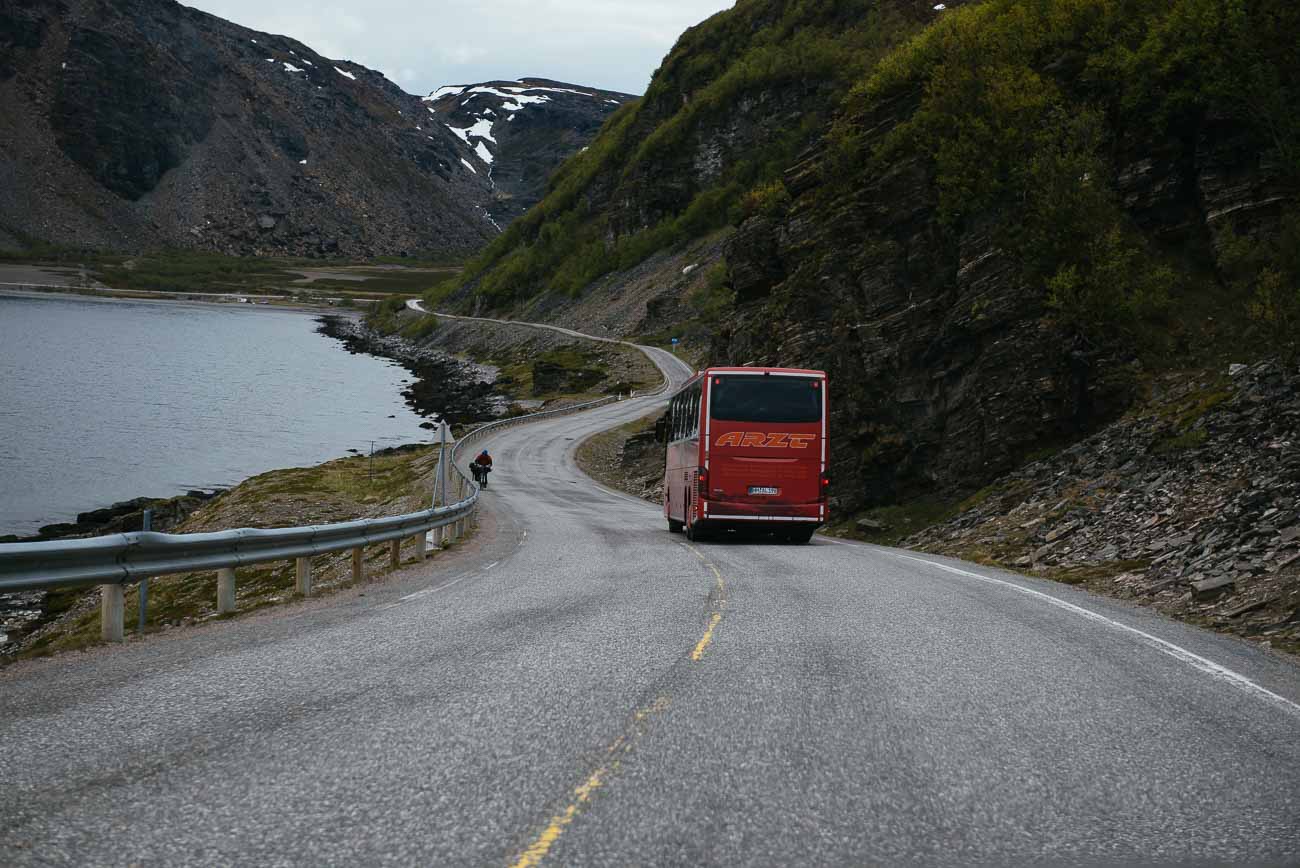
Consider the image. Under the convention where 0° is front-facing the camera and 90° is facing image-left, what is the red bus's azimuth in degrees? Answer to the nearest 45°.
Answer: approximately 180°
